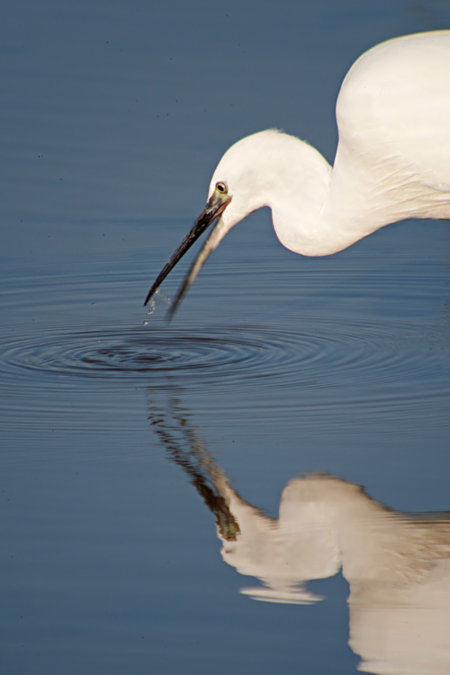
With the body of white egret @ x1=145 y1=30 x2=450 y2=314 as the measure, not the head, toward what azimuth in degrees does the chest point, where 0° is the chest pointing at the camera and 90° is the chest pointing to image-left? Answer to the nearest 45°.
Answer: approximately 90°
